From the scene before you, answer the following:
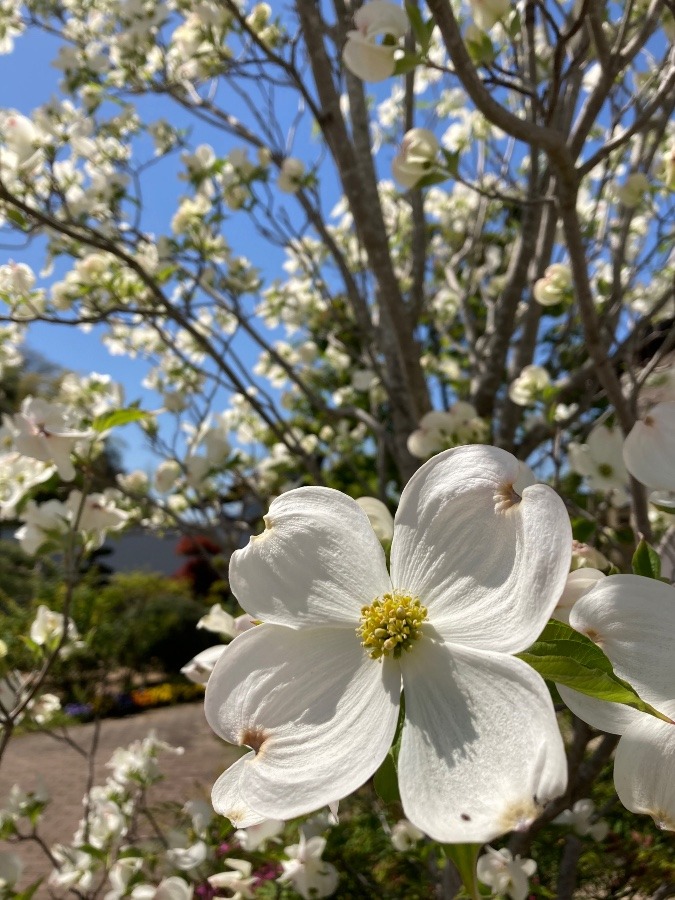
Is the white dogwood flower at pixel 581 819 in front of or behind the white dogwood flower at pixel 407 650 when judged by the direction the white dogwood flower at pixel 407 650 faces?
behind

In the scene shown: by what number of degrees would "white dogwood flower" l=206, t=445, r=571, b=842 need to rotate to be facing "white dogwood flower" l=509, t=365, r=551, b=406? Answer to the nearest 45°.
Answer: approximately 180°

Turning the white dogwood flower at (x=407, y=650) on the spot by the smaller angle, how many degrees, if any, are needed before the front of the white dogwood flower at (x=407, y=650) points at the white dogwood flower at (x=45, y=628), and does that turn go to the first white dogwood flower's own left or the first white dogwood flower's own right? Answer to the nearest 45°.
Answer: approximately 135° to the first white dogwood flower's own right

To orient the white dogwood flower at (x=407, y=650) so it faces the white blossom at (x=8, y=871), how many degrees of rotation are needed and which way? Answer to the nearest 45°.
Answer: approximately 135° to its right

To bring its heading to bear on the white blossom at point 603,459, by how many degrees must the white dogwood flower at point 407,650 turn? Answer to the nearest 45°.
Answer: approximately 135° to its left

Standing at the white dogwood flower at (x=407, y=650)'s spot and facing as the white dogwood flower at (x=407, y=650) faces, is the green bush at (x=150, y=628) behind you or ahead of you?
behind

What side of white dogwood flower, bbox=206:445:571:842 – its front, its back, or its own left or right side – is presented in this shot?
front
